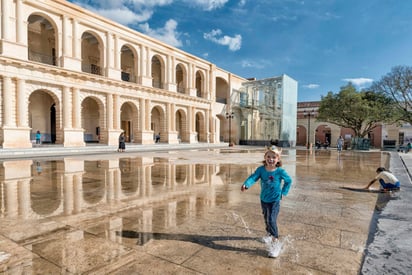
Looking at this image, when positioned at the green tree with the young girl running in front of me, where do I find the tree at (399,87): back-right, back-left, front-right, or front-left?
back-left

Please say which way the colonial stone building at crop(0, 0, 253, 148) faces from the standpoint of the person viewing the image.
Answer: facing the viewer and to the right of the viewer

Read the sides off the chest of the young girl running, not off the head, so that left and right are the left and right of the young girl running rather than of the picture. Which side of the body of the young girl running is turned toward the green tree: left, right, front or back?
back

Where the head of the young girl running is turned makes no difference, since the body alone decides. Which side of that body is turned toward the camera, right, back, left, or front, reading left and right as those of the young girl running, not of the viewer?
front

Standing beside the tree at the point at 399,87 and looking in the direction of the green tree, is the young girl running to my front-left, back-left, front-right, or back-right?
front-left

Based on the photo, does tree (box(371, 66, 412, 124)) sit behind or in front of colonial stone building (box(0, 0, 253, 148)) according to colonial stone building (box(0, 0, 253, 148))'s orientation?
in front

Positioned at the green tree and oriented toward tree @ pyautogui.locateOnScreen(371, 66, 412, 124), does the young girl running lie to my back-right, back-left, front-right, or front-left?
back-right

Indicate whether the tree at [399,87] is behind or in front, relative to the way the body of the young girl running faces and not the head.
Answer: behind

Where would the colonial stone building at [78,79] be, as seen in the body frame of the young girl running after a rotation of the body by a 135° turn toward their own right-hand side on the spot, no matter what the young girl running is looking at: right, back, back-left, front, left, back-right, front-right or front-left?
front

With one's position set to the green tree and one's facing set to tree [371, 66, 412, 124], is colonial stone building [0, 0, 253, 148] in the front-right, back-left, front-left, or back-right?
back-right

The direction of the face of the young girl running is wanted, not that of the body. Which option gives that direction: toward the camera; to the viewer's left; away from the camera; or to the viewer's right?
toward the camera
